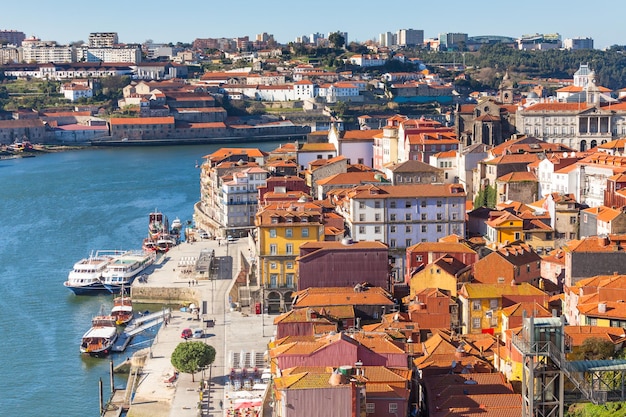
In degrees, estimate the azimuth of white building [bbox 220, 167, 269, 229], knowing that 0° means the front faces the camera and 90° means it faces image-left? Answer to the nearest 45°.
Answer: approximately 0°

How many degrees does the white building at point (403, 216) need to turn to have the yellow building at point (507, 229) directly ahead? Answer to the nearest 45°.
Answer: approximately 90° to its left

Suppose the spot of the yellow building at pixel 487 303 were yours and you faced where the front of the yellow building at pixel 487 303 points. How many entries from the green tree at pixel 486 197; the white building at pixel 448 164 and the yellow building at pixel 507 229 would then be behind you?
3

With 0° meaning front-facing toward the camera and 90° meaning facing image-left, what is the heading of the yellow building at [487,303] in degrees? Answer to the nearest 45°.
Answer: approximately 0°

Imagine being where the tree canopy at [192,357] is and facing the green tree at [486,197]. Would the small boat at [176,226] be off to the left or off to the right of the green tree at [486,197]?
left

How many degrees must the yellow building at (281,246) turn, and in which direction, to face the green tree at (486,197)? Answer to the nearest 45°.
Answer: approximately 135° to its left

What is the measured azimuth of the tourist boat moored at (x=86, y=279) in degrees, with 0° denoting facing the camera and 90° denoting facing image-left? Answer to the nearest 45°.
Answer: approximately 45°

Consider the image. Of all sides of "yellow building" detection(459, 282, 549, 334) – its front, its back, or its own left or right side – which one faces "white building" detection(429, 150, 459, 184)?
back
